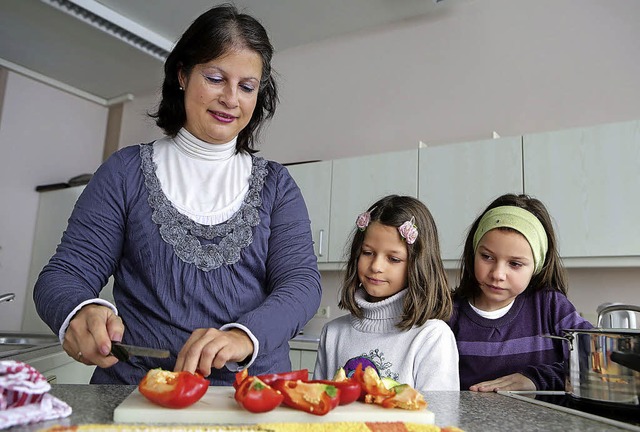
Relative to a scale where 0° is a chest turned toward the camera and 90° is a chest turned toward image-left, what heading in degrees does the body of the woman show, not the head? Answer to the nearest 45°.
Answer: approximately 0°

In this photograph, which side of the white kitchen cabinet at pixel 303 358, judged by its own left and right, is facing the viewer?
front

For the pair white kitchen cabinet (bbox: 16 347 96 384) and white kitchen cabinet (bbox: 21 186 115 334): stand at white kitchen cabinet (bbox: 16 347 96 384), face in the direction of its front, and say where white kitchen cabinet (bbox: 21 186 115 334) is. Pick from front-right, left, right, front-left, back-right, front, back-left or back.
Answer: back-left

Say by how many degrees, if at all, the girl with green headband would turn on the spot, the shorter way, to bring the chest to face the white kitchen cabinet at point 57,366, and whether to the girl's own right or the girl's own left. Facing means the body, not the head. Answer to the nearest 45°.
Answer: approximately 45° to the girl's own right

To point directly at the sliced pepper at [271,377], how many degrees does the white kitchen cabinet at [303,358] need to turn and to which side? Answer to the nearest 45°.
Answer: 0° — it already faces it

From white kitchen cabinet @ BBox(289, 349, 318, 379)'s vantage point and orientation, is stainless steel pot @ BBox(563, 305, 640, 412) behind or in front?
in front

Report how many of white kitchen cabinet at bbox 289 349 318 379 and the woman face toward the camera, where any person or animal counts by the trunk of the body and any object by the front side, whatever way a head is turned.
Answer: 2

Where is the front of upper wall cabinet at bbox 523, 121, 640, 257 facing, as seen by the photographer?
facing the viewer and to the left of the viewer

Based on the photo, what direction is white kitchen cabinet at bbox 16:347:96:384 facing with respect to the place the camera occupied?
facing the viewer and to the right of the viewer

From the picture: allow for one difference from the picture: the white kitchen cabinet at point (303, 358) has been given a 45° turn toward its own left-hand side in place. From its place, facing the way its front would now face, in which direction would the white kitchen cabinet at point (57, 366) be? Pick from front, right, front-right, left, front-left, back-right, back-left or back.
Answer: right

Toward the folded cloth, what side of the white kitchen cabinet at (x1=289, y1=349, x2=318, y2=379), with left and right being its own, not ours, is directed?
front
